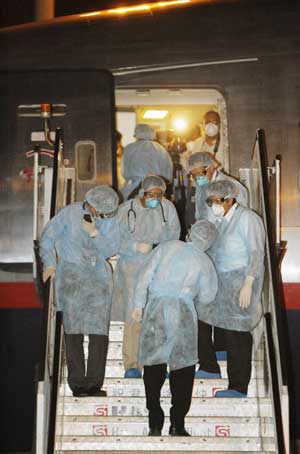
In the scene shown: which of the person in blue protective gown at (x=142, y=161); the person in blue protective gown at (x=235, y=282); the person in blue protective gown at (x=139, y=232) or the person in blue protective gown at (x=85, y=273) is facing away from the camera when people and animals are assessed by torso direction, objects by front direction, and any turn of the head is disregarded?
the person in blue protective gown at (x=142, y=161)

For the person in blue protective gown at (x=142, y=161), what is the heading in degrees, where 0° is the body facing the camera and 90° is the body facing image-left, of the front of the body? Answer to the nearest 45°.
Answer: approximately 180°

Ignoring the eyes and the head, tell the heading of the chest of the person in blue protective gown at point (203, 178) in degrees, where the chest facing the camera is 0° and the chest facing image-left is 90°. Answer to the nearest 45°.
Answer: approximately 45°

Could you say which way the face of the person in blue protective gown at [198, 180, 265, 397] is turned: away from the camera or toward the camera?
toward the camera

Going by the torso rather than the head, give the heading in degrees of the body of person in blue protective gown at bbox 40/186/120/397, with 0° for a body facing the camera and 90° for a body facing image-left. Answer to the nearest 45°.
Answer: approximately 315°

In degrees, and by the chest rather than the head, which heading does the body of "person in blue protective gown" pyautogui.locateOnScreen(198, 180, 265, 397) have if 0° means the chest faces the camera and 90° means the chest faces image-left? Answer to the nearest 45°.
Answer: approximately 45°

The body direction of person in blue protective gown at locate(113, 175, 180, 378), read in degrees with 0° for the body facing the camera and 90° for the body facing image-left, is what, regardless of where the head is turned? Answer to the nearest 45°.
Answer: approximately 0°

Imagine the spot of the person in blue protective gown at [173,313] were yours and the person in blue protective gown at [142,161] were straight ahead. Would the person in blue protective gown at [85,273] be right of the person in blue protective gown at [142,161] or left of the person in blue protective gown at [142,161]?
left

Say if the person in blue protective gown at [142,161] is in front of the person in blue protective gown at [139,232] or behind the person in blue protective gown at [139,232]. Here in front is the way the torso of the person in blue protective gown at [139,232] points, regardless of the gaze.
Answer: behind

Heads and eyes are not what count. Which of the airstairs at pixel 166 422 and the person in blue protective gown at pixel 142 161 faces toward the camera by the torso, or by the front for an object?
the airstairs

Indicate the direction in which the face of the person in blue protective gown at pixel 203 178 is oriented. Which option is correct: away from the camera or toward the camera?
toward the camera
